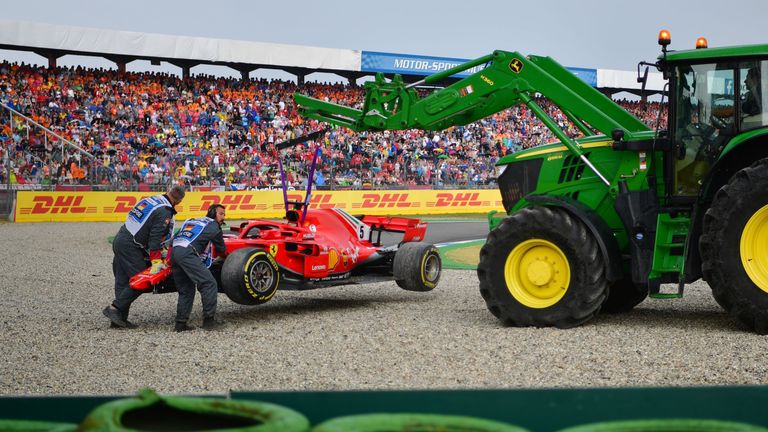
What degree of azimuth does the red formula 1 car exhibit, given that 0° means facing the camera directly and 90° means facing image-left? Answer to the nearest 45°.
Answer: approximately 45°

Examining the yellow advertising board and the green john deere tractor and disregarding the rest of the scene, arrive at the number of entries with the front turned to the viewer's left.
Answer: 1

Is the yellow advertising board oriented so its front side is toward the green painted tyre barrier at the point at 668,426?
yes

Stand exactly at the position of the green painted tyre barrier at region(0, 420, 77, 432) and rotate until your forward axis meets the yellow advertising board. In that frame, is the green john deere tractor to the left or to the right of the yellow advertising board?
right

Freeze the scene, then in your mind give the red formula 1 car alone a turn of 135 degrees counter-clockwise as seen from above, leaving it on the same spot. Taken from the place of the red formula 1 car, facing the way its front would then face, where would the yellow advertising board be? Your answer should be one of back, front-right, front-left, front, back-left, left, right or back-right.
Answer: left

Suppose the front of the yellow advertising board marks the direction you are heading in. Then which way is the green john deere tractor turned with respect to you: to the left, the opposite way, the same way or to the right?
to the right

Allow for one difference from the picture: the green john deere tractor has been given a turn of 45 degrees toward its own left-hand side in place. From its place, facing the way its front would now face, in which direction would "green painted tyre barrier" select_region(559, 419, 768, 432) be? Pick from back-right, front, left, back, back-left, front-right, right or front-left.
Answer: front-left

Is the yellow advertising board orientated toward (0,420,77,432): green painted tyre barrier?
yes

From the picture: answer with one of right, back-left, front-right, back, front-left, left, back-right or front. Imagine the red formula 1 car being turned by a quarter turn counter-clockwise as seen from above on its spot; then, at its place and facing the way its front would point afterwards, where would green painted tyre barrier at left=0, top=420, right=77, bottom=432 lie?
front-right

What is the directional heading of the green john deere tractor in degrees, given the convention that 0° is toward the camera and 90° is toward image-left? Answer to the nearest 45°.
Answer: approximately 90°
